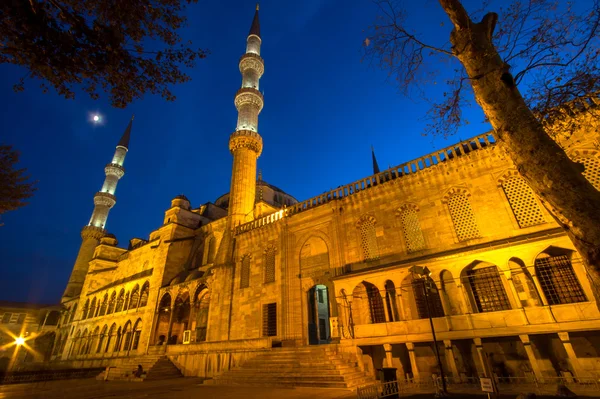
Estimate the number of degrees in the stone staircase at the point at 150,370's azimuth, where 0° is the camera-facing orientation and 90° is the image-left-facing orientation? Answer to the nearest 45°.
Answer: approximately 45°

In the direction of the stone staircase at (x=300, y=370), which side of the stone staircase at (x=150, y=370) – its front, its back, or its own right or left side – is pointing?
left
